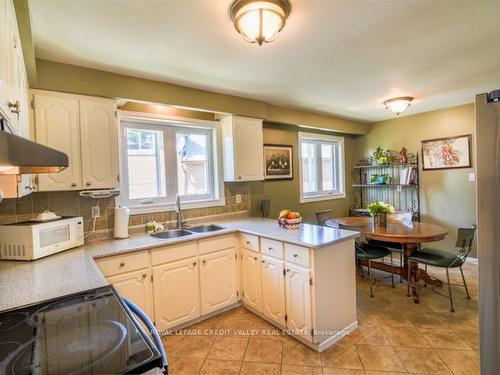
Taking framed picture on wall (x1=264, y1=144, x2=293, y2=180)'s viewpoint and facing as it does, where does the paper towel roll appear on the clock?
The paper towel roll is roughly at 3 o'clock from the framed picture on wall.

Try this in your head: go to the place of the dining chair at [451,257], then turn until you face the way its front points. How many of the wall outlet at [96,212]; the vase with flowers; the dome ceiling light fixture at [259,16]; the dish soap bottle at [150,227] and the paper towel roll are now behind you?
0

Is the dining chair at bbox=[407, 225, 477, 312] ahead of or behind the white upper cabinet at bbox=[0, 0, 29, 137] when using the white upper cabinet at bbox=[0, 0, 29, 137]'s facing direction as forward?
ahead

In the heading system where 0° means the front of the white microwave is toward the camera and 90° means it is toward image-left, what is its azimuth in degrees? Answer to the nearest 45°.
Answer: approximately 315°

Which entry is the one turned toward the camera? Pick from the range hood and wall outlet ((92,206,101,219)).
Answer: the wall outlet

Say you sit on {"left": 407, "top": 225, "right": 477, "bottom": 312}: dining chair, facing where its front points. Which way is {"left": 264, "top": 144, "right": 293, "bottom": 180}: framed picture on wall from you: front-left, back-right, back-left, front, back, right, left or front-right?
front-right

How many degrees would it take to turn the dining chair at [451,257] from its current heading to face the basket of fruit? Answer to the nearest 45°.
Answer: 0° — it already faces it

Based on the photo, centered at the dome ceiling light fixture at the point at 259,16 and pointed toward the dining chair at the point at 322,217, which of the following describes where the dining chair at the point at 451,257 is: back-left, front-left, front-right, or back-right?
front-right

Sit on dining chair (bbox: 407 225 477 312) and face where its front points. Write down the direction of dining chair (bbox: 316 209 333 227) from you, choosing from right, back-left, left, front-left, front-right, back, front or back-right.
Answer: front-right

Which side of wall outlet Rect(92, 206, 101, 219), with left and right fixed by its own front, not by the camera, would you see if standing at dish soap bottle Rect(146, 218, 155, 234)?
left

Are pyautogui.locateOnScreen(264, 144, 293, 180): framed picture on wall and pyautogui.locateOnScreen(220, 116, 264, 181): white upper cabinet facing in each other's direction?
no

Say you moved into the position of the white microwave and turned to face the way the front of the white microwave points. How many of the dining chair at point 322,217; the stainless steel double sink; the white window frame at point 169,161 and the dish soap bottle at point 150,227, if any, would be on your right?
0

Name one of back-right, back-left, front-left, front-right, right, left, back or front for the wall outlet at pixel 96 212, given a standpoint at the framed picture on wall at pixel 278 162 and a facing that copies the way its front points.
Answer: right

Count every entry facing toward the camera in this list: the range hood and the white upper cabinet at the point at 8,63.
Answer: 0

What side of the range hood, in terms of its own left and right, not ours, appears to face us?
right

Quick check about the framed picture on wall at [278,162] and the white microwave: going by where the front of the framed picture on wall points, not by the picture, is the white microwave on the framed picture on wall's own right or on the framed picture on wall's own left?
on the framed picture on wall's own right

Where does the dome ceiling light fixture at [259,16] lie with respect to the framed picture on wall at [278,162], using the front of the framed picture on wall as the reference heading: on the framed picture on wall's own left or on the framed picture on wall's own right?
on the framed picture on wall's own right

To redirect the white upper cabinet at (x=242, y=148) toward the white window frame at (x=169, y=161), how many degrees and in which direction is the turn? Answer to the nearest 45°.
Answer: approximately 135° to its right

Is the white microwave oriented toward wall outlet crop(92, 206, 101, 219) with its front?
no

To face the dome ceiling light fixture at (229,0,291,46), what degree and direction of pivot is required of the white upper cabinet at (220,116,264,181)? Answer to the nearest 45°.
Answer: approximately 45° to its right

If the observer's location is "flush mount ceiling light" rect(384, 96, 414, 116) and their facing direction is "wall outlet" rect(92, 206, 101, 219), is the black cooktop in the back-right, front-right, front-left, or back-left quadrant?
front-left
